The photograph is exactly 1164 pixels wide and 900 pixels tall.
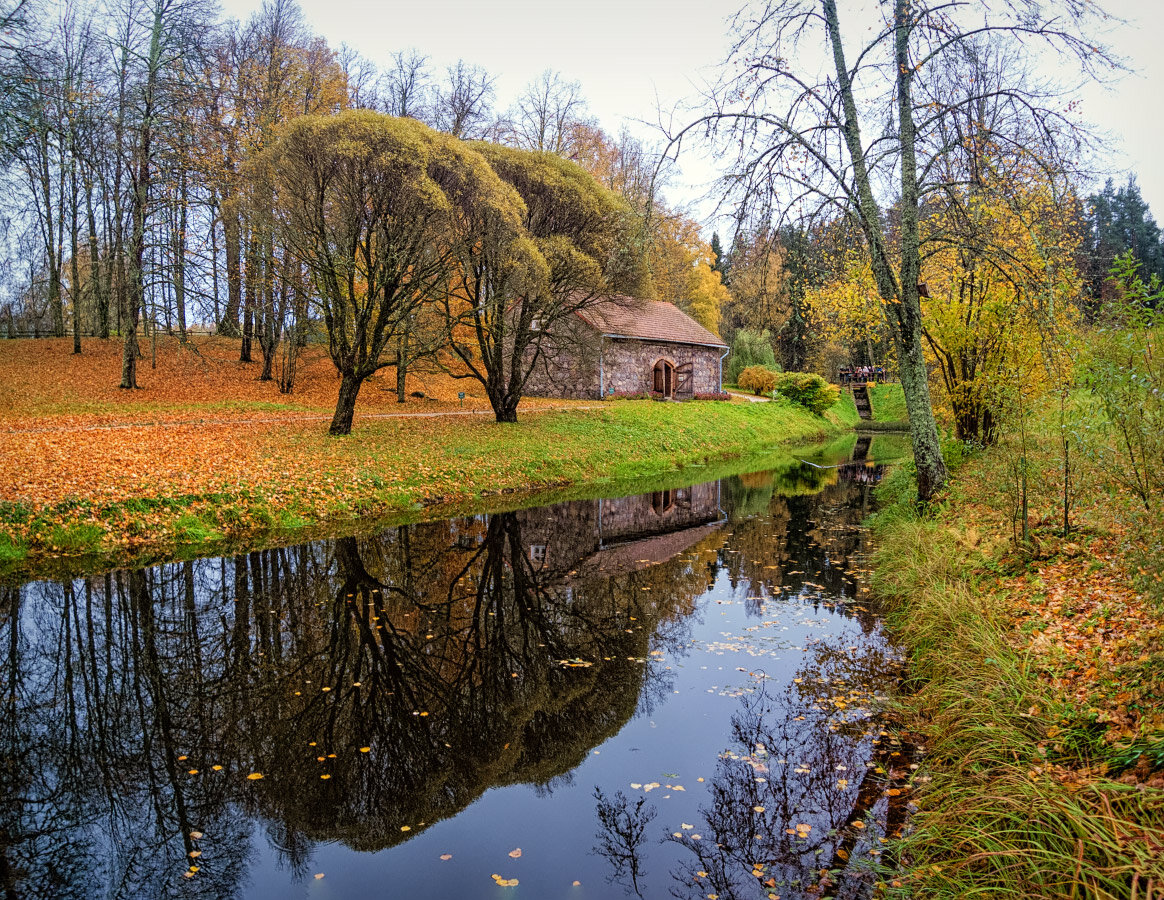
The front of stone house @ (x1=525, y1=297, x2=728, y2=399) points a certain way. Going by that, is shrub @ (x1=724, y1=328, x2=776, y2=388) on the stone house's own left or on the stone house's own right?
on the stone house's own left

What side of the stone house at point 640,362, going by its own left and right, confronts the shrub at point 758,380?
left

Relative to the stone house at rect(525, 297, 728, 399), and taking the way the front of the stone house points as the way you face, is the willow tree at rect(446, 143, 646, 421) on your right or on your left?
on your right

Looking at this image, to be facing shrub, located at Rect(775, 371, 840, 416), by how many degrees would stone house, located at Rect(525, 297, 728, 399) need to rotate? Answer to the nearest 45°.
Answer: approximately 90° to its left

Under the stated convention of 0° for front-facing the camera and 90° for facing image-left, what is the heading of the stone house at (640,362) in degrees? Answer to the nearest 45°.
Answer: approximately 315°

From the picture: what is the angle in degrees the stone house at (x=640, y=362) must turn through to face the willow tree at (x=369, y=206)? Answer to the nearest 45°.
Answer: approximately 45° to its right

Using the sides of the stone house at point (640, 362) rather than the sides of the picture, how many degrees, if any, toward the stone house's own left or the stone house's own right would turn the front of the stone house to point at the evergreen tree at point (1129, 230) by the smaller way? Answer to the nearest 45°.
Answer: approximately 90° to the stone house's own left
